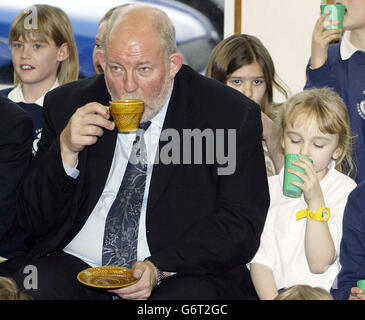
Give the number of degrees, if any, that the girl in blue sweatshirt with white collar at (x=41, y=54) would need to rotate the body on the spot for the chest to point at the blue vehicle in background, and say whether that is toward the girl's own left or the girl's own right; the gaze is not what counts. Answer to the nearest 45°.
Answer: approximately 180°

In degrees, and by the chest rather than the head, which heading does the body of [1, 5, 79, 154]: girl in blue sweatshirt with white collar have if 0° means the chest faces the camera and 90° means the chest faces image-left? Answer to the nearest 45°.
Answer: approximately 45°

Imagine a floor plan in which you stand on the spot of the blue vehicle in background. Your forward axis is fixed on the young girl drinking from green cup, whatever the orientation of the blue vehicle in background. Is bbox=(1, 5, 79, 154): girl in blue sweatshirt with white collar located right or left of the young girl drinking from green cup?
right

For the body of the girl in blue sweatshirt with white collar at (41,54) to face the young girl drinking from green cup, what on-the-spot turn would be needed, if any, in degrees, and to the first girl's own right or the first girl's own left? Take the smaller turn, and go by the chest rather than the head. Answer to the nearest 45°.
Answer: approximately 90° to the first girl's own left
